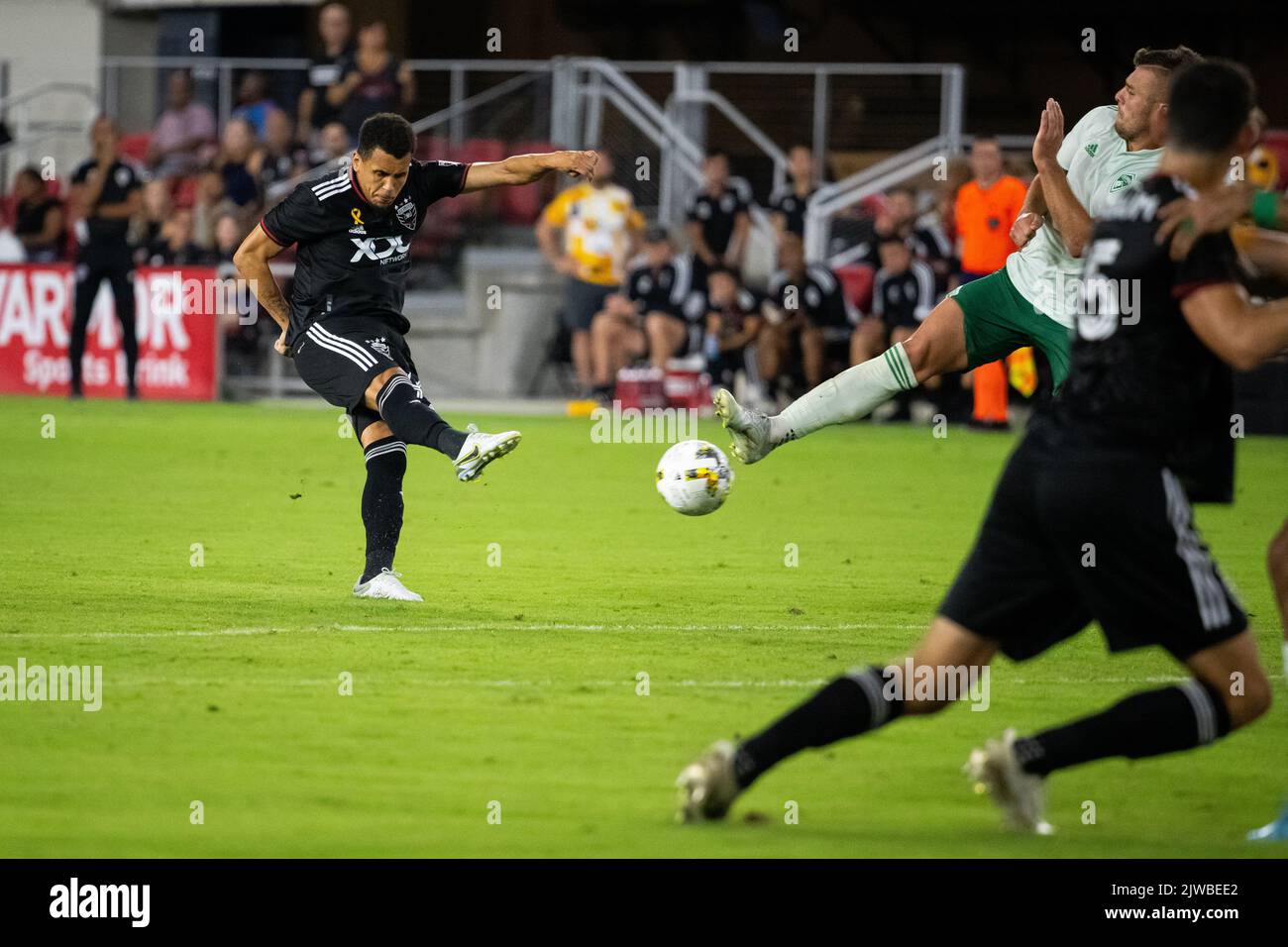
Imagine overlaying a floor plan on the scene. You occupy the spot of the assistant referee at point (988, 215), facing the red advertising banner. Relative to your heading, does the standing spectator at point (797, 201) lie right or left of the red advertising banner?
right

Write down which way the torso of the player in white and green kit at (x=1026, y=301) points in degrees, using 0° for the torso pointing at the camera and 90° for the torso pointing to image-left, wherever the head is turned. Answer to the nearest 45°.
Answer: approximately 45°

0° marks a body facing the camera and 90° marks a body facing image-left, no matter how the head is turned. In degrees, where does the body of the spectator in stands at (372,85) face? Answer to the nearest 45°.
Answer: approximately 0°

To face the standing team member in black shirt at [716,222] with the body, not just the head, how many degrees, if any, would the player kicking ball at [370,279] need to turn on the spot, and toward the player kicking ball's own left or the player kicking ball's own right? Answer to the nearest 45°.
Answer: approximately 135° to the player kicking ball's own left

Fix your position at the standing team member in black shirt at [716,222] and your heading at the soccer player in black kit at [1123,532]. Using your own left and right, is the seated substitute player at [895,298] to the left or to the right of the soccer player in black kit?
left

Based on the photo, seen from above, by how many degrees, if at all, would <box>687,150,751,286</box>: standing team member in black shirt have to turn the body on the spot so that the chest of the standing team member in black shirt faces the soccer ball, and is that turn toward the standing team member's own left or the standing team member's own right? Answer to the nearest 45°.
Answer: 0° — they already face it

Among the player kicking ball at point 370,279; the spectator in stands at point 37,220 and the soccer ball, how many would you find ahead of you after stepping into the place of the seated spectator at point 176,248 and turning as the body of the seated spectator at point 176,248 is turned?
2

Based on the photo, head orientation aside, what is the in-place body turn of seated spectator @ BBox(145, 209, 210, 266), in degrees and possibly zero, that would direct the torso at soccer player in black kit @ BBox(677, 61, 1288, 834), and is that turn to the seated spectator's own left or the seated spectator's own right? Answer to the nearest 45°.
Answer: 0° — they already face them

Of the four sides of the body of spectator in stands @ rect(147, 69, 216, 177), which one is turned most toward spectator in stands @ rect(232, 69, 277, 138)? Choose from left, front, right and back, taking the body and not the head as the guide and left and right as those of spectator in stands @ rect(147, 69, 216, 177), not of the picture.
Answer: left
